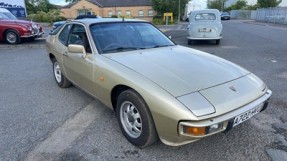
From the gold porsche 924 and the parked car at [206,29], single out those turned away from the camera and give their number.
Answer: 1

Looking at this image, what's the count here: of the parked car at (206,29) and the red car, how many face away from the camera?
1

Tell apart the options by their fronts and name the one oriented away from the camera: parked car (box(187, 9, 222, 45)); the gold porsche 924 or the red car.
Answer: the parked car

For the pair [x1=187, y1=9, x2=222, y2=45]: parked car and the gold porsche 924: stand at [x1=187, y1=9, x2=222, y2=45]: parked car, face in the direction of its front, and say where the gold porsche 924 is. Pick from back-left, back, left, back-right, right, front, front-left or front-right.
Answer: back

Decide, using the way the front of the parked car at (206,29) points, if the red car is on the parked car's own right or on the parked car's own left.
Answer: on the parked car's own left

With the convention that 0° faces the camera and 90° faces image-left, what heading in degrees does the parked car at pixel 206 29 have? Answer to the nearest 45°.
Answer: approximately 180°
